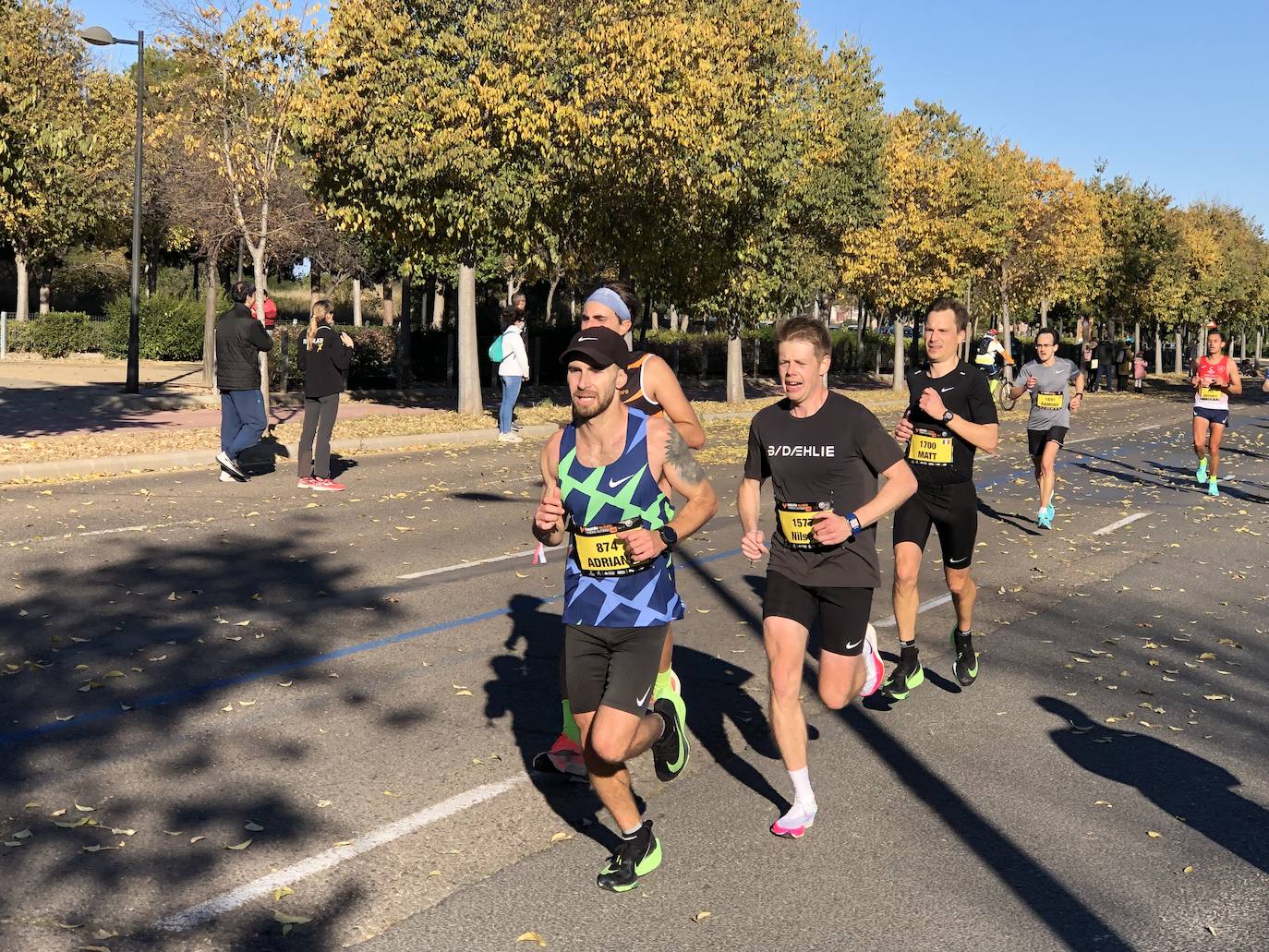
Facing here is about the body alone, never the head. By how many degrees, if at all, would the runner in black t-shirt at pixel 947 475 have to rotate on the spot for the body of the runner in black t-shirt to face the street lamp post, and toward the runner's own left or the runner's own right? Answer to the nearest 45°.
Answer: approximately 90° to the runner's own right

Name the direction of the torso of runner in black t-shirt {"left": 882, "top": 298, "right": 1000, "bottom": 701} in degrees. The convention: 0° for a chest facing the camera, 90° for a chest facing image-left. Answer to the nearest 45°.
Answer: approximately 45°

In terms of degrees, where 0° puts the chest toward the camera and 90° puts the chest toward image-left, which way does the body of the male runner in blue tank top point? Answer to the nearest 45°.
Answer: approximately 45°

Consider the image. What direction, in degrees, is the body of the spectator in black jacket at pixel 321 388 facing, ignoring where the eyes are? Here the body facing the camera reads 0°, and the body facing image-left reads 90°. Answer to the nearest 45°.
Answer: approximately 225°

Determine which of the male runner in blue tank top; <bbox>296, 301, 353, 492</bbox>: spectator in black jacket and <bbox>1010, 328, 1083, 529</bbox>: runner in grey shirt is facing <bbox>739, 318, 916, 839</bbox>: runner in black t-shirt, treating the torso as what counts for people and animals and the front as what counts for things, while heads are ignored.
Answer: the runner in grey shirt
